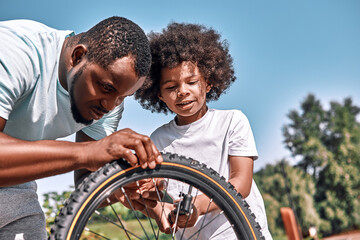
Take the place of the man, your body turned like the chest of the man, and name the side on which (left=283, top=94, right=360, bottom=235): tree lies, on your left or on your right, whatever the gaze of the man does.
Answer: on your left

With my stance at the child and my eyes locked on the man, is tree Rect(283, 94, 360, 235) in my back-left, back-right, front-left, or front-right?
back-right

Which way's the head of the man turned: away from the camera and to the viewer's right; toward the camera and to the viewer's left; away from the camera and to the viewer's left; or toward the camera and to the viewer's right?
toward the camera and to the viewer's right

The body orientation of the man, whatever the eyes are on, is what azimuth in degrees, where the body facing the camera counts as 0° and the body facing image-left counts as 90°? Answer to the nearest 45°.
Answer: approximately 315°
